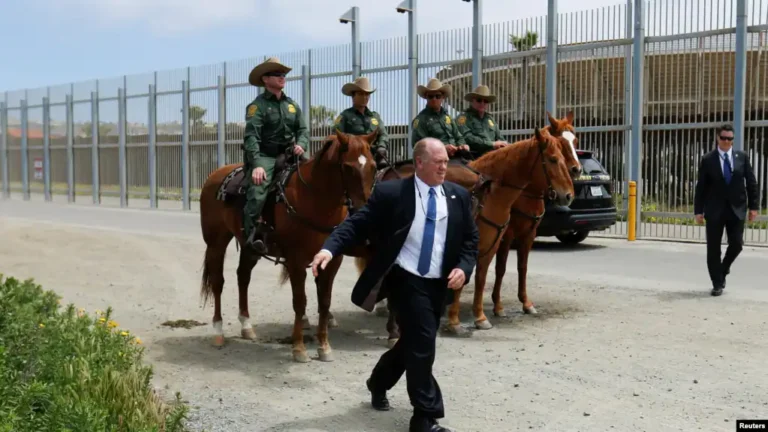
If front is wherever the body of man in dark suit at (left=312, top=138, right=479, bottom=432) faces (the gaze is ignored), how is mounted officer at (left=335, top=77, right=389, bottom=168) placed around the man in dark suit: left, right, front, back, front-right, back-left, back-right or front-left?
back-left

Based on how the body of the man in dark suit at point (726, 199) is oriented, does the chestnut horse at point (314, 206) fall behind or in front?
in front

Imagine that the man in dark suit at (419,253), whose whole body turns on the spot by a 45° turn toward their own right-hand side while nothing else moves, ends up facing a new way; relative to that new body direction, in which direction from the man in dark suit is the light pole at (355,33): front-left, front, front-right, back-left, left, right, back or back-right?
back

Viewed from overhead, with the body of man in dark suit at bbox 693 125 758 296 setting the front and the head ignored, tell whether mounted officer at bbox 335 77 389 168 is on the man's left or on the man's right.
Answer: on the man's right

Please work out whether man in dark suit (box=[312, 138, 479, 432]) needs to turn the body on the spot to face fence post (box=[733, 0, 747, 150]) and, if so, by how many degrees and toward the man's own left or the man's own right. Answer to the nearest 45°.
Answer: approximately 90° to the man's own left

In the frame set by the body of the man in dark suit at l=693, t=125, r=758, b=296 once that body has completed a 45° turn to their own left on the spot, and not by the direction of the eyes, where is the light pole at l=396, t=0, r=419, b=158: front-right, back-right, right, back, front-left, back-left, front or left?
back

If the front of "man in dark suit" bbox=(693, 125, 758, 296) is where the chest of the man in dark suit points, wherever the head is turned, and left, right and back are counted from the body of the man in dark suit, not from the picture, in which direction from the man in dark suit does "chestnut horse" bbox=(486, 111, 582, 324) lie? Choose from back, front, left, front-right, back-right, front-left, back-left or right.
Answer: front-right

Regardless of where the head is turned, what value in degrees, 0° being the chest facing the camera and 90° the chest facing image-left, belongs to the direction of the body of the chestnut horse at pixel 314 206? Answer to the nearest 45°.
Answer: approximately 315°

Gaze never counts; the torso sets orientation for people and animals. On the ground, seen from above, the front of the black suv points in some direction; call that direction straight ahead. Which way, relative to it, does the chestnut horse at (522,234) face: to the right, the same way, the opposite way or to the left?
the opposite way

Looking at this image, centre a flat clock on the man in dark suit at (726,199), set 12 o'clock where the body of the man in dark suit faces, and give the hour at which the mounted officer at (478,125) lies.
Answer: The mounted officer is roughly at 2 o'clock from the man in dark suit.

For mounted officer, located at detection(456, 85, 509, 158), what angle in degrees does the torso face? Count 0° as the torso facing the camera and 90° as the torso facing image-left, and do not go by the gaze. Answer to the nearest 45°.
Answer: approximately 315°

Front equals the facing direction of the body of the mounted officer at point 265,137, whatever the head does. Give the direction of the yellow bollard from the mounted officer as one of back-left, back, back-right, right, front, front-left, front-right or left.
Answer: left

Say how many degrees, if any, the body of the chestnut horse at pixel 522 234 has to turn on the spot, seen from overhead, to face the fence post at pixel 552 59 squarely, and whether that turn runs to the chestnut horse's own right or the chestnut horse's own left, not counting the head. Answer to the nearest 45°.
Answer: approximately 135° to the chestnut horse's own left

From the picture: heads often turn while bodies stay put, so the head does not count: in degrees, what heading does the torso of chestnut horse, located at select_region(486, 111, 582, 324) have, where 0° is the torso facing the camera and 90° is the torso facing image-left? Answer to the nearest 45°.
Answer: approximately 315°
